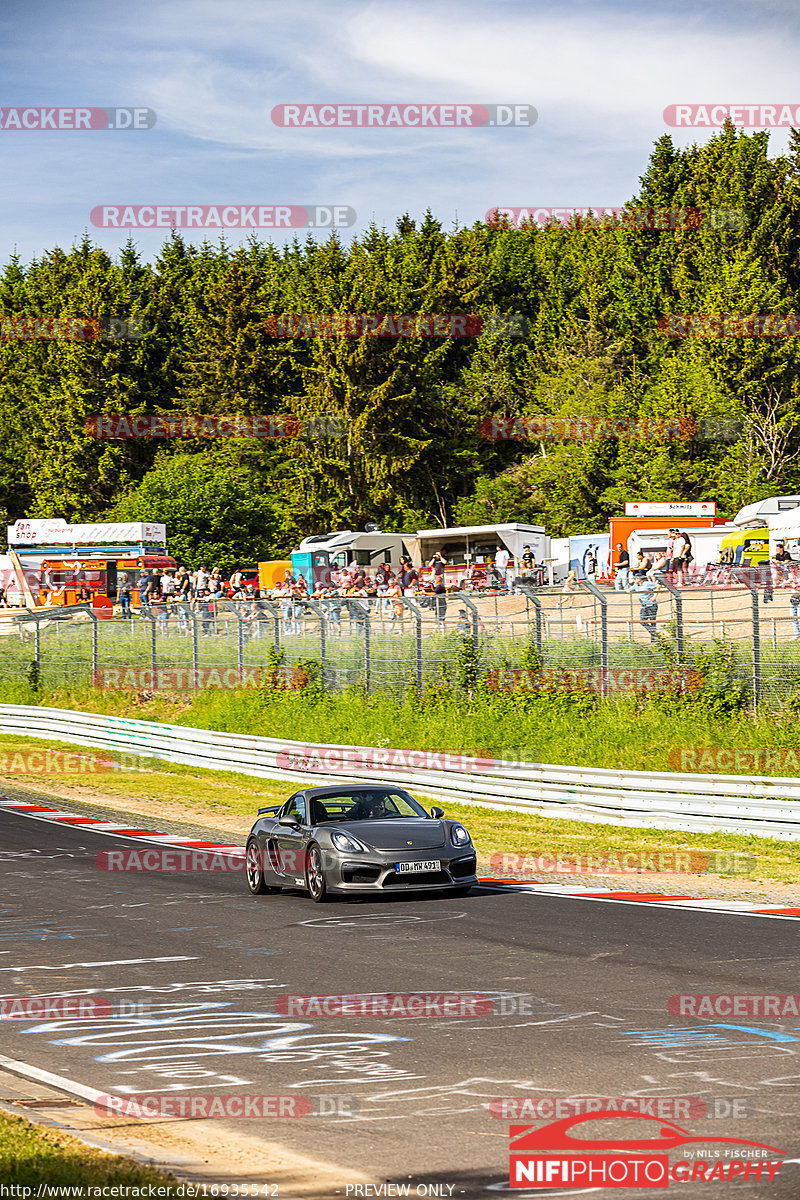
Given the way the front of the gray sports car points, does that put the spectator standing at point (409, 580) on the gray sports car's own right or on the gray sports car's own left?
on the gray sports car's own left

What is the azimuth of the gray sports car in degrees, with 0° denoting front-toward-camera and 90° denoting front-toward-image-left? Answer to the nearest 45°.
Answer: approximately 315°

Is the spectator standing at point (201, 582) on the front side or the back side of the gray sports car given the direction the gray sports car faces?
on the back side

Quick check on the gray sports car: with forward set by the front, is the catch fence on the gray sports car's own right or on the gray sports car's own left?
on the gray sports car's own left

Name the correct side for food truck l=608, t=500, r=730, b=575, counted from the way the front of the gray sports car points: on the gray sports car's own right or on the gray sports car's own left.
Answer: on the gray sports car's own left
